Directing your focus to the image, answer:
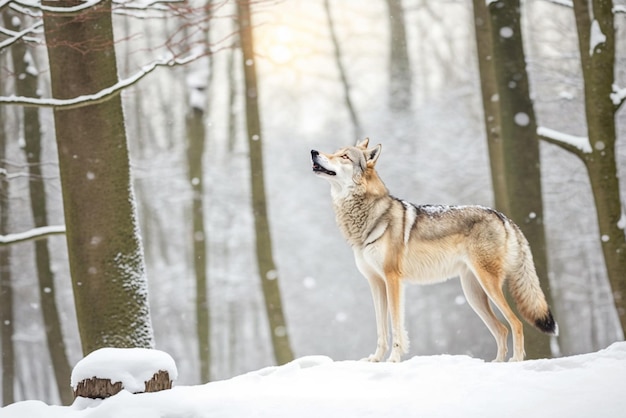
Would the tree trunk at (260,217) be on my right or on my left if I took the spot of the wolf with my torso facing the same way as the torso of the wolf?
on my right

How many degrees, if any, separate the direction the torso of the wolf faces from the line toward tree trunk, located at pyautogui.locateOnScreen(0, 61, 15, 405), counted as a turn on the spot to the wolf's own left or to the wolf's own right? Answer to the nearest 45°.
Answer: approximately 45° to the wolf's own right

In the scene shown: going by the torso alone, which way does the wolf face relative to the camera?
to the viewer's left

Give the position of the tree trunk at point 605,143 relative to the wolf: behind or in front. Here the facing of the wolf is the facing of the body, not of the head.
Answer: behind

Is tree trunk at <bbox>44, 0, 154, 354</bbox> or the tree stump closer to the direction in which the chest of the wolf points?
the tree trunk

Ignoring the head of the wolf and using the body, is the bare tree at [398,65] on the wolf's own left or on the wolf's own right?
on the wolf's own right

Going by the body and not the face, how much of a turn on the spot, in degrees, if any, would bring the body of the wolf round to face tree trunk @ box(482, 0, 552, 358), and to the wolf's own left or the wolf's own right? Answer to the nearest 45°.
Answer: approximately 135° to the wolf's own right
